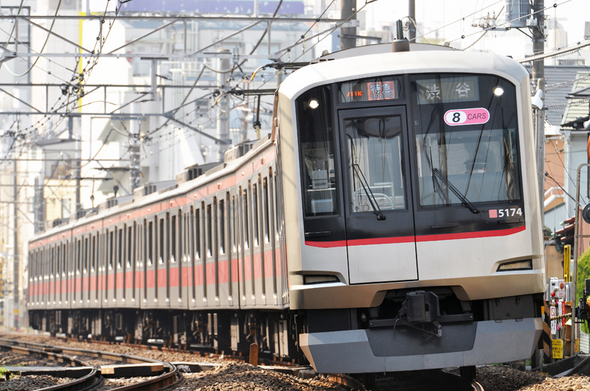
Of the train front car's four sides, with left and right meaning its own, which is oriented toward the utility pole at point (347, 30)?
back

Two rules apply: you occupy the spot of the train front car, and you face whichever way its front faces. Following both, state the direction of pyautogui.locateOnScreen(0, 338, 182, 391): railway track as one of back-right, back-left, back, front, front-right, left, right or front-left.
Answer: back-right

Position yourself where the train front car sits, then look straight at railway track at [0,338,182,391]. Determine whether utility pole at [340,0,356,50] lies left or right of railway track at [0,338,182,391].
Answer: right

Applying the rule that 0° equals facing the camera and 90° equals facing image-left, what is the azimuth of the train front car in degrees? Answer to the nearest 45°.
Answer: approximately 0°
